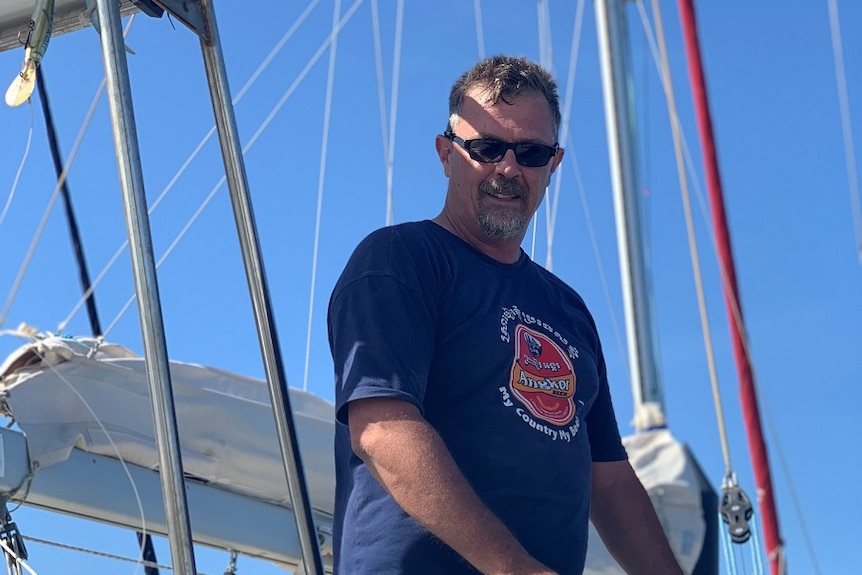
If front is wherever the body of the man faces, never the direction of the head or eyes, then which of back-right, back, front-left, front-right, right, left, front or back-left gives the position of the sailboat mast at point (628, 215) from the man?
back-left

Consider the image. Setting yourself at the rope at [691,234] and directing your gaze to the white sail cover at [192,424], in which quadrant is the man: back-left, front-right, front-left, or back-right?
front-left

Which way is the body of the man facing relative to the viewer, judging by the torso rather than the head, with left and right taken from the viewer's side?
facing the viewer and to the right of the viewer

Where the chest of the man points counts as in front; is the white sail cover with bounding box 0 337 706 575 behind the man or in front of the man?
behind

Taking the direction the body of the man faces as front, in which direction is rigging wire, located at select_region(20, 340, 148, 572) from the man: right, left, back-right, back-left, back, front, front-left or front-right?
back

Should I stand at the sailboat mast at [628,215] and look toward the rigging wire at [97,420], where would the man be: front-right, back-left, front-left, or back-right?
front-left

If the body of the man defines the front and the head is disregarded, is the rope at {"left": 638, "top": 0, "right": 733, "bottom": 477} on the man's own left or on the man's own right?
on the man's own left
